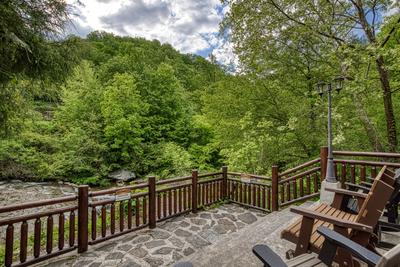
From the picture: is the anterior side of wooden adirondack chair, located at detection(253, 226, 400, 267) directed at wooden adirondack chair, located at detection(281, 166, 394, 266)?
no

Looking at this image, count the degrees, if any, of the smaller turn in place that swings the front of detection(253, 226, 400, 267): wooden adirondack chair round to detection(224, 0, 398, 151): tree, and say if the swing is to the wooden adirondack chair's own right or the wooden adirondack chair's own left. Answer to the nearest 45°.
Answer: approximately 45° to the wooden adirondack chair's own right

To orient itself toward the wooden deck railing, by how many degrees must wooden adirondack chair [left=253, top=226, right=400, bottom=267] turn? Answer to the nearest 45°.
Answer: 0° — it already faces it

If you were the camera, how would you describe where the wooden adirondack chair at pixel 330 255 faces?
facing away from the viewer and to the left of the viewer

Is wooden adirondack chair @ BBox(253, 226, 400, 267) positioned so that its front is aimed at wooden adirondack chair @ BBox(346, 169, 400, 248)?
no
